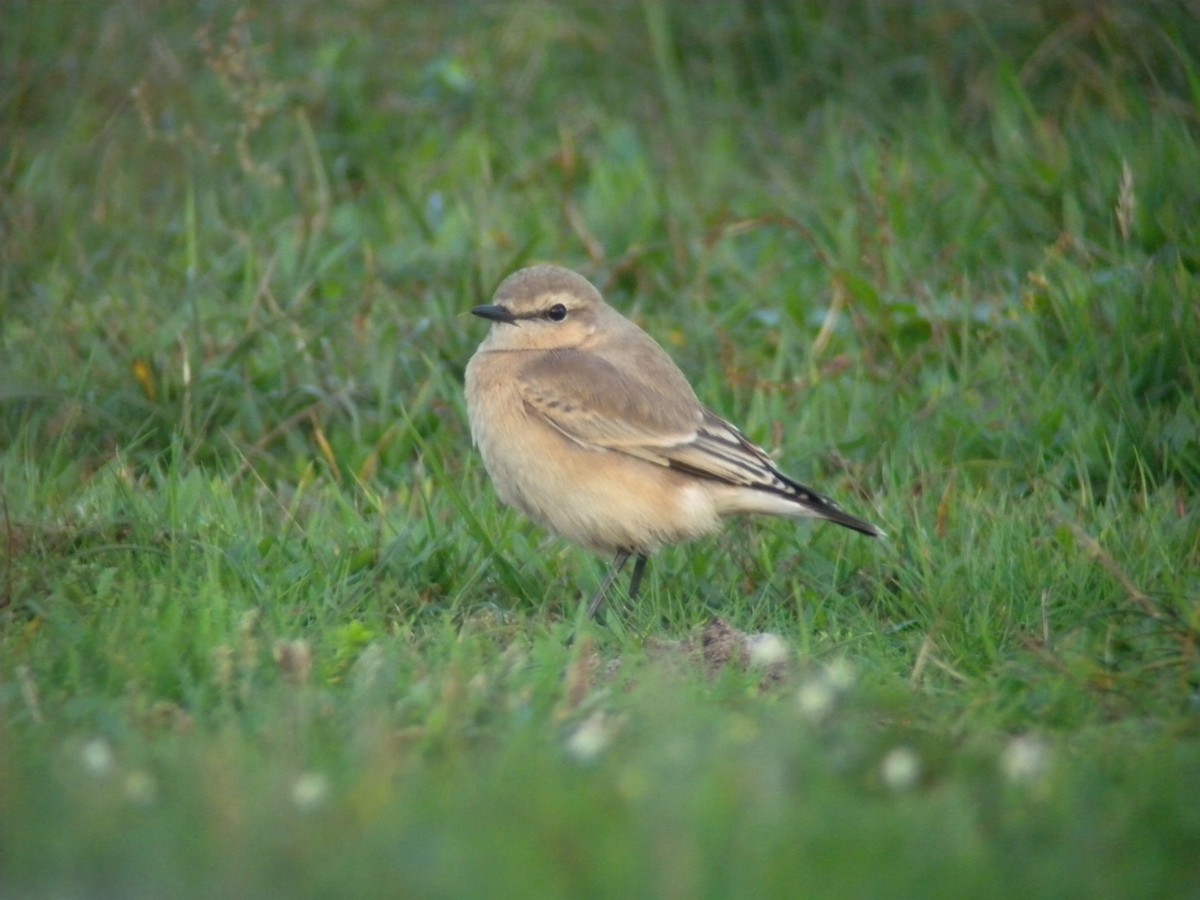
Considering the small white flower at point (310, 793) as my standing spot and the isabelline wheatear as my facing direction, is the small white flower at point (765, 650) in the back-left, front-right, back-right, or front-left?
front-right

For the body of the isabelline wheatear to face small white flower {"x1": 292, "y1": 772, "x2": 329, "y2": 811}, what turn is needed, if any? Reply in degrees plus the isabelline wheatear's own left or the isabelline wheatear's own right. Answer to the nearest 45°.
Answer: approximately 90° to the isabelline wheatear's own left

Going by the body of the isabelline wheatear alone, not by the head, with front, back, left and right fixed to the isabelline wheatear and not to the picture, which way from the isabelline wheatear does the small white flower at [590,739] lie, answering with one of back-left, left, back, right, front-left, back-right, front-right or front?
left

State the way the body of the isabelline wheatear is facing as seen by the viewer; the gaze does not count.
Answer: to the viewer's left

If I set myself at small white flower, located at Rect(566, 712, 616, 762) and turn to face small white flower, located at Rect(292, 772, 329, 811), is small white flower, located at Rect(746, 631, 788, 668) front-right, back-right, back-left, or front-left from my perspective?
back-right

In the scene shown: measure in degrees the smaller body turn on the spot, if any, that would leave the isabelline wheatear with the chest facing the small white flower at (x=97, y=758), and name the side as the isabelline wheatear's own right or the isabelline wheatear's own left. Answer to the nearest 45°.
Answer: approximately 45° to the isabelline wheatear's own left

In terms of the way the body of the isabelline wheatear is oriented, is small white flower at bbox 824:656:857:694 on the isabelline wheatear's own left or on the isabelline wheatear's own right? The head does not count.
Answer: on the isabelline wheatear's own left

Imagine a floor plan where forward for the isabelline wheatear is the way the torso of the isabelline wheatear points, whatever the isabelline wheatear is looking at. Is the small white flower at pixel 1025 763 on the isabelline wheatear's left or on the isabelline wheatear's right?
on the isabelline wheatear's left

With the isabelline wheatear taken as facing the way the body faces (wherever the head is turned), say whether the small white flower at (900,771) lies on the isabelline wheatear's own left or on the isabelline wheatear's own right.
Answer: on the isabelline wheatear's own left
